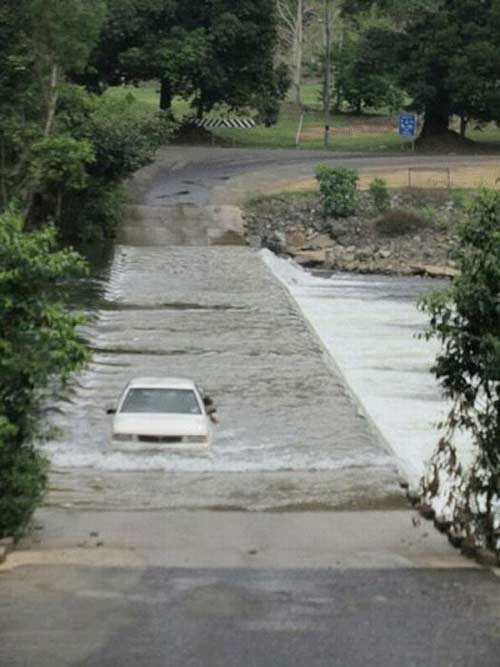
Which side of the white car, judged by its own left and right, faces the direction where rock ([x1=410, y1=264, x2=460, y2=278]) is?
back

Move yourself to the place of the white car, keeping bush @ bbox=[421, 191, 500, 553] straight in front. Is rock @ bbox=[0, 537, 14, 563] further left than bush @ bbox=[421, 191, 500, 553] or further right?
right

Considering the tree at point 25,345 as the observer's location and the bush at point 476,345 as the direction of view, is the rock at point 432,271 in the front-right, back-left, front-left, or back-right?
front-left

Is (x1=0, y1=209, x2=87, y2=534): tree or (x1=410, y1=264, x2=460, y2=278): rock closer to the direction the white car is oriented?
the tree

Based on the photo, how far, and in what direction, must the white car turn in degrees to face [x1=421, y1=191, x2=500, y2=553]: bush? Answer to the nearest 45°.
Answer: approximately 45° to its left

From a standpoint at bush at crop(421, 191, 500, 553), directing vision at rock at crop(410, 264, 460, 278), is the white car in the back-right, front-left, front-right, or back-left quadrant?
front-left

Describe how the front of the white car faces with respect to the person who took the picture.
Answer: facing the viewer

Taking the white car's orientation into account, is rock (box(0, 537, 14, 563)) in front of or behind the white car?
in front
